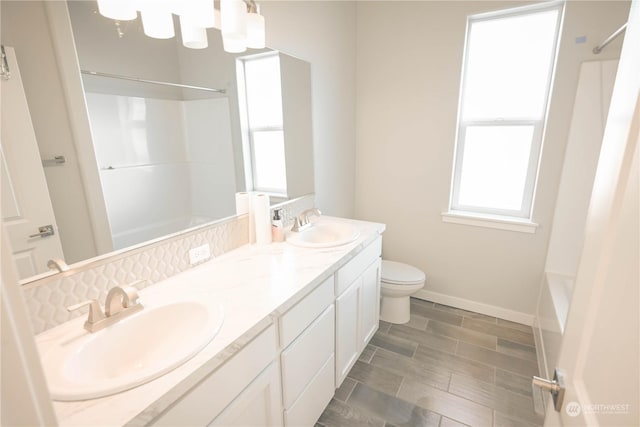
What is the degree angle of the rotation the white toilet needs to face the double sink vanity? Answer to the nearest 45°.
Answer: approximately 90° to its right

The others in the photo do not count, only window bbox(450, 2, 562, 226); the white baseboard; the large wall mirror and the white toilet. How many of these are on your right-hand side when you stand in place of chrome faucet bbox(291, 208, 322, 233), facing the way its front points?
1

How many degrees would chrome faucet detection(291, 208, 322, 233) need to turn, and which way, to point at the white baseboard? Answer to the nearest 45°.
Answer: approximately 45° to its left

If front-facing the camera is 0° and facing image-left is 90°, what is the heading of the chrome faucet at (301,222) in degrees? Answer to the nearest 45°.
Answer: approximately 315°

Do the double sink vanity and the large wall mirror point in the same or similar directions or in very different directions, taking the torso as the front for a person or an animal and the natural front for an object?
same or similar directions

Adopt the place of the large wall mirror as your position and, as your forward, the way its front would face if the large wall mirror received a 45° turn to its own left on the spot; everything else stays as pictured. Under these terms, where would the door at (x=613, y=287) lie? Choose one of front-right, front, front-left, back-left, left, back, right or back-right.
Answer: front-right

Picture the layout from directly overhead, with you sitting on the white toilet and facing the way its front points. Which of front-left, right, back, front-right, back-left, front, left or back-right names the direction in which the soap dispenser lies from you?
back-right

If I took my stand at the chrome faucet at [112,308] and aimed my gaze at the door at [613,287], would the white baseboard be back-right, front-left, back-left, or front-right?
front-left

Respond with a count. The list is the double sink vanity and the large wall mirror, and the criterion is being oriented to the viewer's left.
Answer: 0

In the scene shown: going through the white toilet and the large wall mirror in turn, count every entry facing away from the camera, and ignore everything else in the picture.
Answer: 0

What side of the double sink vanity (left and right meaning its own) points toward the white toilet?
left

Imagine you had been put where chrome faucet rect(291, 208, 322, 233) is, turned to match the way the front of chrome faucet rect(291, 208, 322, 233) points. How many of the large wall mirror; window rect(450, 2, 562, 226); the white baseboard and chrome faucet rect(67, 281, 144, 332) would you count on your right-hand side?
2
